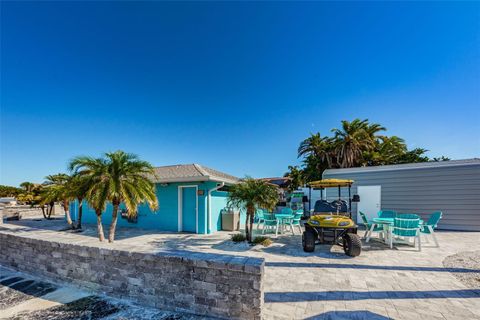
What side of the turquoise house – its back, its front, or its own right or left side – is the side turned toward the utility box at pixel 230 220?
left

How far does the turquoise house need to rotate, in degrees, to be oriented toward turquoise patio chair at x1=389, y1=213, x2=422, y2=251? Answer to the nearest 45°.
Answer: approximately 45° to its left

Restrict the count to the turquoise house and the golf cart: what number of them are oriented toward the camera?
2

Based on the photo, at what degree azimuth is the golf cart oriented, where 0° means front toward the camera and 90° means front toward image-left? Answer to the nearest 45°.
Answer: approximately 0°
